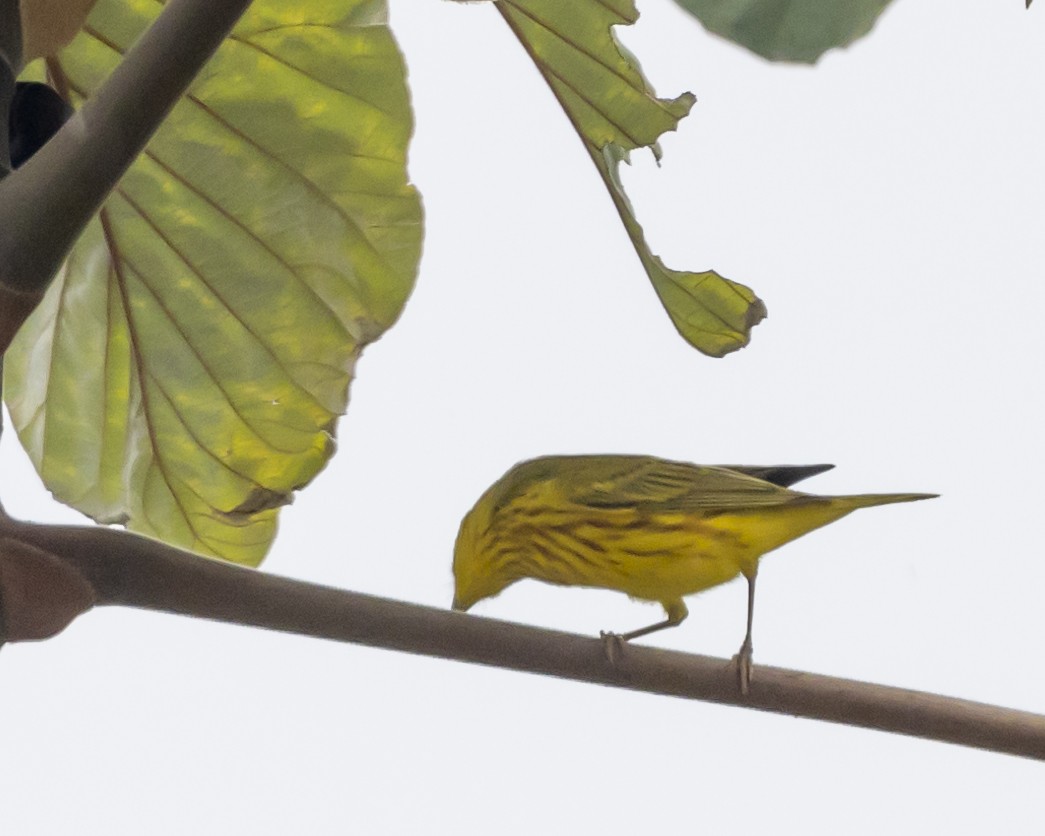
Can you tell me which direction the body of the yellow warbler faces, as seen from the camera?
to the viewer's left

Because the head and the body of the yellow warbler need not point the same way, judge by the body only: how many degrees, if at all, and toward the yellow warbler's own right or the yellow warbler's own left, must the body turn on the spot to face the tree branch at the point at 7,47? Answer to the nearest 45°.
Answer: approximately 45° to the yellow warbler's own left
